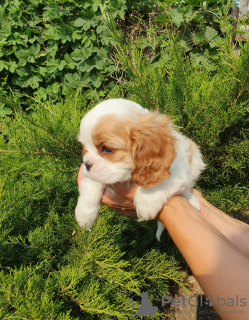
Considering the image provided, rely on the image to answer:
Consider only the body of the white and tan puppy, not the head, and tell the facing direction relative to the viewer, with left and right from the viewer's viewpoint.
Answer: facing the viewer and to the left of the viewer
